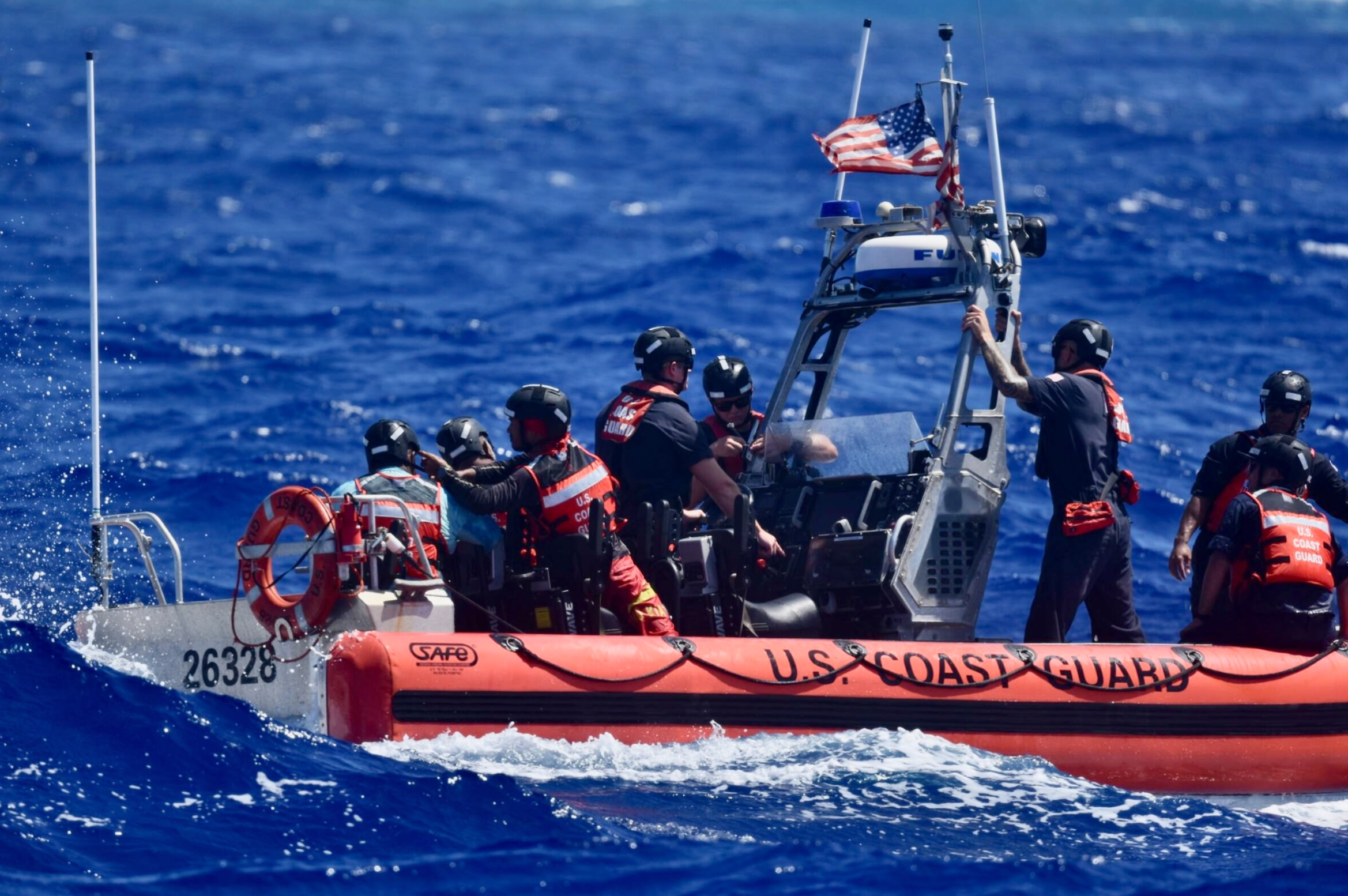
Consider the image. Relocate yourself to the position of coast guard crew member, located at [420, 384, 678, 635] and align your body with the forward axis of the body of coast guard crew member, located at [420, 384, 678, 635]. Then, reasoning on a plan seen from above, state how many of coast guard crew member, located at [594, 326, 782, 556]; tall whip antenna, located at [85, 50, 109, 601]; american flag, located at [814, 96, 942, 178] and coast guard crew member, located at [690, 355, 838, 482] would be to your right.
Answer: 3

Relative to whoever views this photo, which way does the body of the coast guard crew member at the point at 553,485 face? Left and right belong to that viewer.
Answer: facing away from the viewer and to the left of the viewer

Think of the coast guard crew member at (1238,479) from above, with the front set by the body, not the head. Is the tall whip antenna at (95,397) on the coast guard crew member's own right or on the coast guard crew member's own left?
on the coast guard crew member's own right

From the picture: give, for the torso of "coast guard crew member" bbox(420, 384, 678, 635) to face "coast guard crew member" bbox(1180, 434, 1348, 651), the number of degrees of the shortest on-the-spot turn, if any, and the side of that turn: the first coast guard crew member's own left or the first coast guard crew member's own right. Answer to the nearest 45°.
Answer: approximately 135° to the first coast guard crew member's own right
